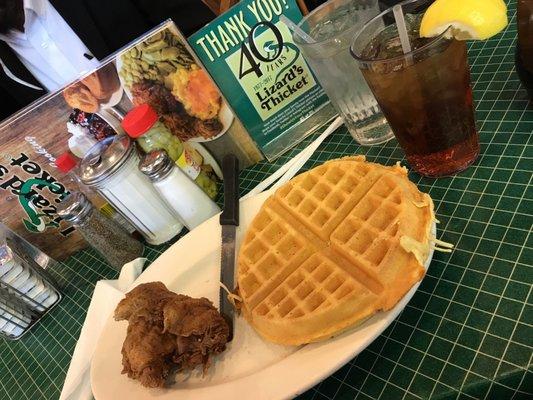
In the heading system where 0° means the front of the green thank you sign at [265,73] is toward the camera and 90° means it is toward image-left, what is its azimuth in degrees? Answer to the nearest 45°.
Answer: approximately 0°

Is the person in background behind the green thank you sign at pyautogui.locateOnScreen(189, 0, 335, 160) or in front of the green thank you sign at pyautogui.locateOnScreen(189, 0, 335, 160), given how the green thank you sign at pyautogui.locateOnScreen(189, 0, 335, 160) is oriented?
behind

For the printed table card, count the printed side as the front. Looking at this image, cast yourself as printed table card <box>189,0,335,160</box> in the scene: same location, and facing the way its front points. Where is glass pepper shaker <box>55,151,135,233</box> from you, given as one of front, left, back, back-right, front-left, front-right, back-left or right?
right

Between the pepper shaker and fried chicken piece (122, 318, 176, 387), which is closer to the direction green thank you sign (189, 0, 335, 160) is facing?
the fried chicken piece
